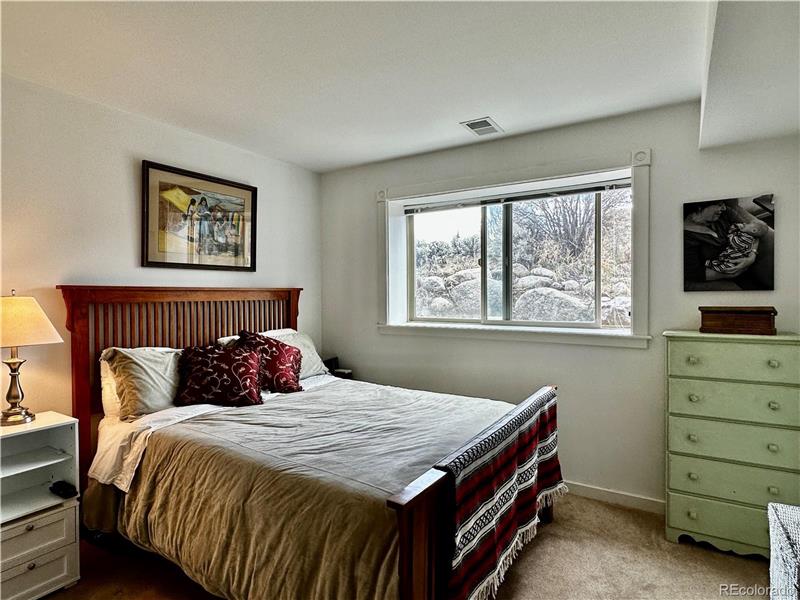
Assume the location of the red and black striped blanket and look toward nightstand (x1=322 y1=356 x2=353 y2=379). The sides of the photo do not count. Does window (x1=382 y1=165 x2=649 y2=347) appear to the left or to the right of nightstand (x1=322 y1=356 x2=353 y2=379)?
right

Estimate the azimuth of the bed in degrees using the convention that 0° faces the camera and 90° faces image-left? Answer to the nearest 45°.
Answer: approximately 315°

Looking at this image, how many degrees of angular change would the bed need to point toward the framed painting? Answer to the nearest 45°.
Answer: approximately 180°

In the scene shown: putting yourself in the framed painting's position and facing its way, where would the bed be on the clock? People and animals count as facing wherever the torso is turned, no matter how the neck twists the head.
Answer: The bed is roughly at 1 o'clock from the framed painting.

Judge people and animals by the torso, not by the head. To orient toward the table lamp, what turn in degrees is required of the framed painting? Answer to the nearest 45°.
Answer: approximately 90° to its right

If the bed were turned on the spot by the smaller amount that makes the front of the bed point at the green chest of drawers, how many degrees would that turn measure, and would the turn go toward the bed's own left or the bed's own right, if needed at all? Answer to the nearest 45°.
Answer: approximately 45° to the bed's own left

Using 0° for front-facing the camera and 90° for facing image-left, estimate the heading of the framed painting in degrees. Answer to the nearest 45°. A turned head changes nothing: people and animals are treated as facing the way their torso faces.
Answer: approximately 315°

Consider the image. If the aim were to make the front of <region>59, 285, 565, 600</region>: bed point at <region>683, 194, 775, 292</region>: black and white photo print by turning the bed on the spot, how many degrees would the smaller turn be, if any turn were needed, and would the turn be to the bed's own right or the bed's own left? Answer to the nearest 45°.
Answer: approximately 45° to the bed's own left

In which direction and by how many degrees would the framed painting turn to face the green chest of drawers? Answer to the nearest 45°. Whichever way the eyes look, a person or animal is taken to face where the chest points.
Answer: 0° — it already faces it
